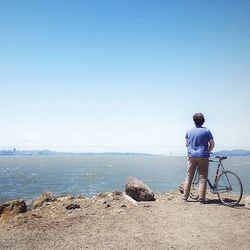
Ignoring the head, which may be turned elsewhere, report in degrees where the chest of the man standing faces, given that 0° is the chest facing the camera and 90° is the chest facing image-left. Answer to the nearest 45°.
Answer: approximately 180°

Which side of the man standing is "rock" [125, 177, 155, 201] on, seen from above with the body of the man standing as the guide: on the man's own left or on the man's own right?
on the man's own left

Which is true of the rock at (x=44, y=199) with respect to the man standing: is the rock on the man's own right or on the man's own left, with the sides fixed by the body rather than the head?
on the man's own left

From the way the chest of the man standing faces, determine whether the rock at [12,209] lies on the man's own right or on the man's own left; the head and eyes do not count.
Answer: on the man's own left

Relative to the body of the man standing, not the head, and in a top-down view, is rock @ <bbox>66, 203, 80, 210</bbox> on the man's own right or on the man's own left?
on the man's own left
